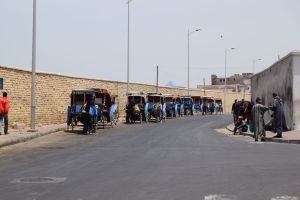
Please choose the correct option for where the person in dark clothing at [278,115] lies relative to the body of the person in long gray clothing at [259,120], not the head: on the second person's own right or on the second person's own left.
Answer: on the second person's own right

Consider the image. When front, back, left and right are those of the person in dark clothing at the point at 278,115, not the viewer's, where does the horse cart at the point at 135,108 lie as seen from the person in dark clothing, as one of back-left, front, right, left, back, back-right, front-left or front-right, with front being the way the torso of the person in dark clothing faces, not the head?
front-right

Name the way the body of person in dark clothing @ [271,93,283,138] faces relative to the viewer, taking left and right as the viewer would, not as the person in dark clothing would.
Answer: facing to the left of the viewer
